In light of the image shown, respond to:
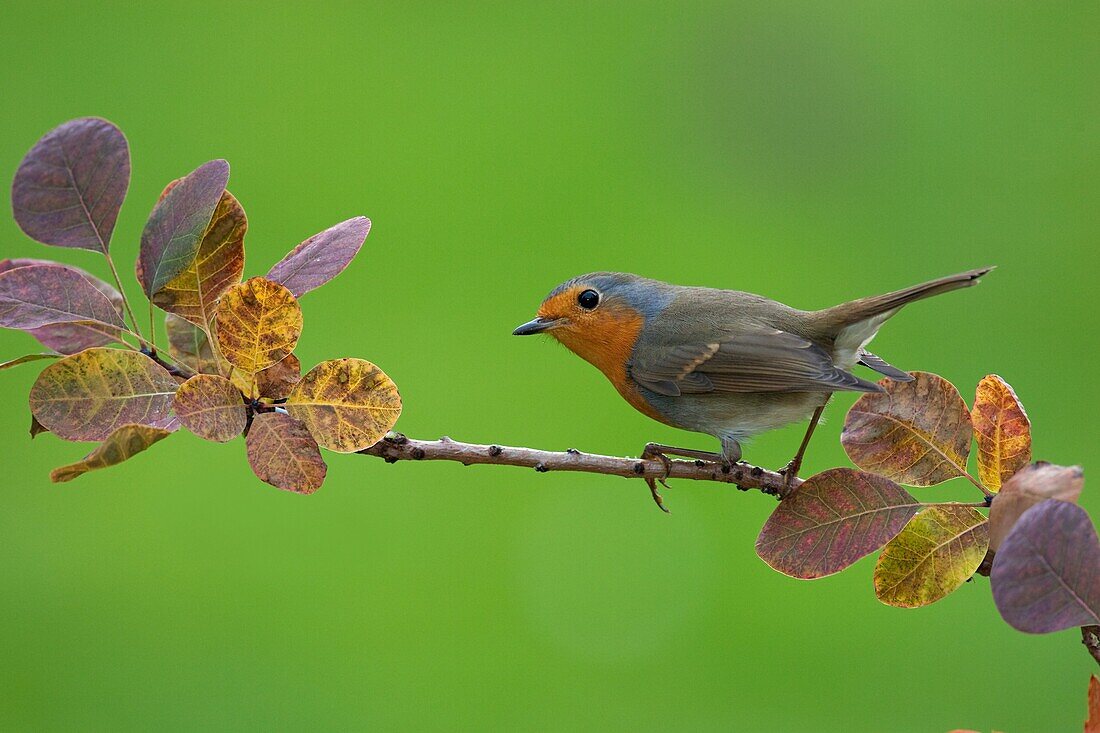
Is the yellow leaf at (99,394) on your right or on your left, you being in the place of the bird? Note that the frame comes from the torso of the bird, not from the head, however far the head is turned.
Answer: on your left

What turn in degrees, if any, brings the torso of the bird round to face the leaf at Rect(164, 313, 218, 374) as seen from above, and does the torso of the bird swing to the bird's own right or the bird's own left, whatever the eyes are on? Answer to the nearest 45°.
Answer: approximately 45° to the bird's own left

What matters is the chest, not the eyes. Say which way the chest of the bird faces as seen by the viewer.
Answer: to the viewer's left
